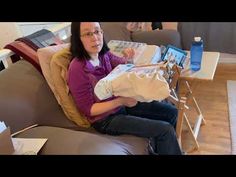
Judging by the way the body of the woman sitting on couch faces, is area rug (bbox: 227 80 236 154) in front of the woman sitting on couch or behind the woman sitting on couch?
in front

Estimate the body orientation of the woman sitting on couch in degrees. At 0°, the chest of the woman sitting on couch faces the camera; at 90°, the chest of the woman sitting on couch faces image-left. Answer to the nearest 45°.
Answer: approximately 270°

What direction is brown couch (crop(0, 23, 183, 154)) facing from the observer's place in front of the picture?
facing to the right of the viewer

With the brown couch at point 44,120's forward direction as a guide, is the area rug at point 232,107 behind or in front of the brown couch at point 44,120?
in front

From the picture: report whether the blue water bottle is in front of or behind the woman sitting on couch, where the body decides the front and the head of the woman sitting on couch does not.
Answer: in front
